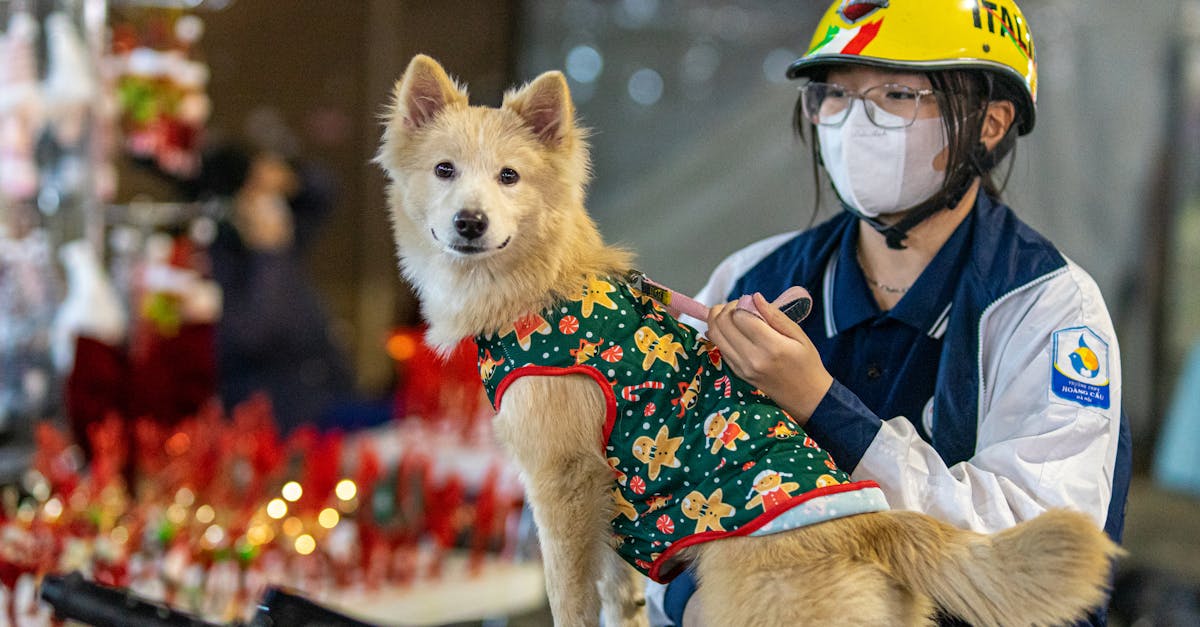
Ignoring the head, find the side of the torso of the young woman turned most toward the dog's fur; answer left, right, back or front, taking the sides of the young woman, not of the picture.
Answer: front

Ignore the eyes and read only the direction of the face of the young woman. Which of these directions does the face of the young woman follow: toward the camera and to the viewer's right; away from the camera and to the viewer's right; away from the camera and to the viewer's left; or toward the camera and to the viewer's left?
toward the camera and to the viewer's left

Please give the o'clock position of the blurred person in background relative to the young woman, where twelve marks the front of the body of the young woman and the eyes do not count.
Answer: The blurred person in background is roughly at 3 o'clock from the young woman.

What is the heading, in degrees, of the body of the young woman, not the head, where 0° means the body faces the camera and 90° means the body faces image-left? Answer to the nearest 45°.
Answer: approximately 45°
